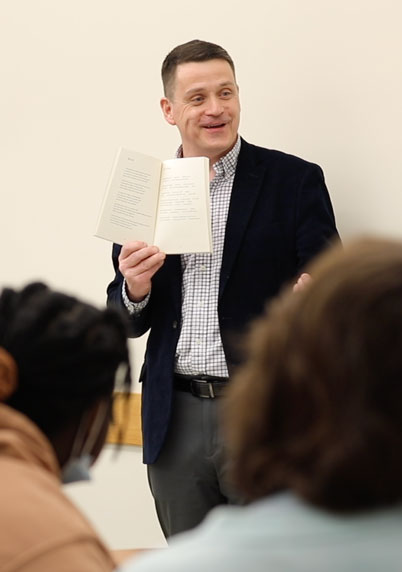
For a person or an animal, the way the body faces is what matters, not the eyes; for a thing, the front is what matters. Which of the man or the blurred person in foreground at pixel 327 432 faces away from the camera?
the blurred person in foreground

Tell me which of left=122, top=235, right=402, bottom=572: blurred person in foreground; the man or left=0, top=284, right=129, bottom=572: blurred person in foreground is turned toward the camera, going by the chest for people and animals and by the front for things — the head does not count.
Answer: the man

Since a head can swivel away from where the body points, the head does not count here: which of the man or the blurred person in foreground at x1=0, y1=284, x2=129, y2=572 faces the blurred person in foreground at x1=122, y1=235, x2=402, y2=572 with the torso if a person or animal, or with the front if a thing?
the man

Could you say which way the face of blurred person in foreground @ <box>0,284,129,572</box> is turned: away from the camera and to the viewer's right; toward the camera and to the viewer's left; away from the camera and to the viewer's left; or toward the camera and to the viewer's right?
away from the camera and to the viewer's right

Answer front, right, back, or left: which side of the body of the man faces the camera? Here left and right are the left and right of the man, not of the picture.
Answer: front

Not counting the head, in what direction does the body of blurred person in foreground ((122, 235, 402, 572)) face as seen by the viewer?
away from the camera

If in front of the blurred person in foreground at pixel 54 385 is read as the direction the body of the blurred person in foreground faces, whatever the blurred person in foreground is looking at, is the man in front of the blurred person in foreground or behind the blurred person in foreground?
in front

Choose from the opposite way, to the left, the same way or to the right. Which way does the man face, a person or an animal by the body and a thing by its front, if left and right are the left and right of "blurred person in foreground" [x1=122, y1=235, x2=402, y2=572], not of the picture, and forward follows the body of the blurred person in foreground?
the opposite way

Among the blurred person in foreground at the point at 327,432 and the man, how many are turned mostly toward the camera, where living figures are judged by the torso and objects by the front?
1

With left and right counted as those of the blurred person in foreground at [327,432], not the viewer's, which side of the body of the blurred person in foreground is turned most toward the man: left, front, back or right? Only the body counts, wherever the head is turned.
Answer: front

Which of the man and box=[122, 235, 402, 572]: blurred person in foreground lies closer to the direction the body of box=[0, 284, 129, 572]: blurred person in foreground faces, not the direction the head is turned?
the man

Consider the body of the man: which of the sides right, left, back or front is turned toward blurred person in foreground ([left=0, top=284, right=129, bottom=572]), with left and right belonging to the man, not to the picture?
front

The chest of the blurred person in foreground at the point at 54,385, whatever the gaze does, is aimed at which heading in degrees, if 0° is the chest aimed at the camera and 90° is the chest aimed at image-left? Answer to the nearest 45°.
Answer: approximately 225°
